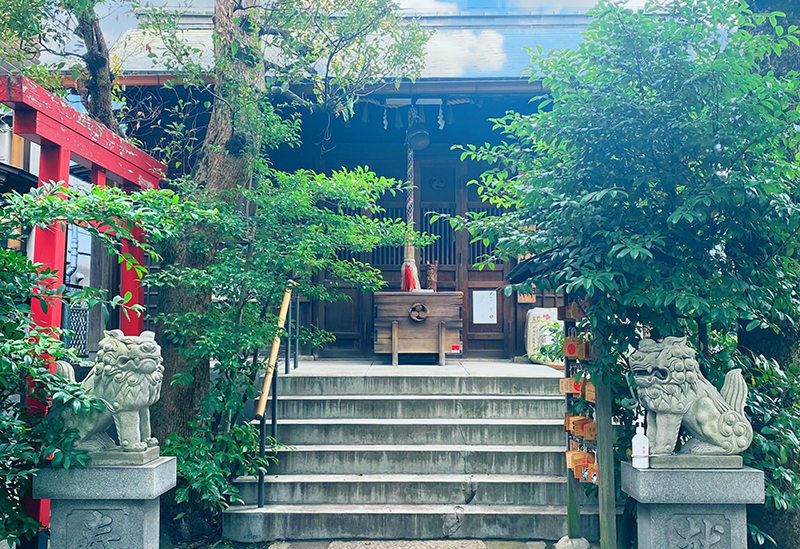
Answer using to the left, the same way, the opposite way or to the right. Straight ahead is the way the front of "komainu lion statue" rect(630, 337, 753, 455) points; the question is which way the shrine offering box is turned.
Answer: to the left

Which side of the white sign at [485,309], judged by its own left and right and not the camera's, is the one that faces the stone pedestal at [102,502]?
front

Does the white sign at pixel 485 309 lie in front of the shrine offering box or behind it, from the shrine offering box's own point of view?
behind

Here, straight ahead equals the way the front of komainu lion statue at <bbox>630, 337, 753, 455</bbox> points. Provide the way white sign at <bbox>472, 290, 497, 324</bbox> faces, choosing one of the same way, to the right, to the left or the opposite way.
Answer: to the left

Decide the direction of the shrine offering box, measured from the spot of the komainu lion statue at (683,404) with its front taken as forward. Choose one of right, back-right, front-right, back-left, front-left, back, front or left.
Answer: front-right

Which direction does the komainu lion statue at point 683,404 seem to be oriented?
to the viewer's left

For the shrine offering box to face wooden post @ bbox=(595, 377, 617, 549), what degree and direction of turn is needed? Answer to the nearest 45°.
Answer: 0° — it already faces it

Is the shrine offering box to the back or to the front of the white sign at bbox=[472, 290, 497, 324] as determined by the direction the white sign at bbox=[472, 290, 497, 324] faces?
to the front

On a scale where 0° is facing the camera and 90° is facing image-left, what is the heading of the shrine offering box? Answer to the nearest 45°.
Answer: approximately 0°

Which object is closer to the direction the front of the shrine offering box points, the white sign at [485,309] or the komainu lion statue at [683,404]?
the komainu lion statue

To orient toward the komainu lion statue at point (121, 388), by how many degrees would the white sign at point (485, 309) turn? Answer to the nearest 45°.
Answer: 0° — it already faces it

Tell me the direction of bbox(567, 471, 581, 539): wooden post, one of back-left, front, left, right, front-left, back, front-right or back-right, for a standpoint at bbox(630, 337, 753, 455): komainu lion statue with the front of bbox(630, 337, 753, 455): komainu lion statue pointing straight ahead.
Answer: front-right
